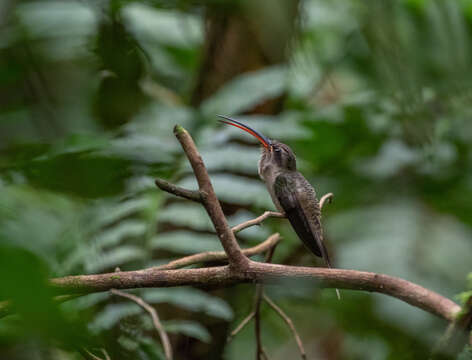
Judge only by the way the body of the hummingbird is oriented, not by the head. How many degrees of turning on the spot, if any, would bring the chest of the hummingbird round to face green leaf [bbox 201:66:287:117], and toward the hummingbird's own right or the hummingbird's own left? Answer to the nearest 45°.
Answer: approximately 90° to the hummingbird's own right

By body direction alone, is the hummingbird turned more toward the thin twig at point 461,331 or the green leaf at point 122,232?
the green leaf

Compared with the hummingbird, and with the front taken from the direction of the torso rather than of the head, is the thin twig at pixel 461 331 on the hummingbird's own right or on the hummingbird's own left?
on the hummingbird's own left

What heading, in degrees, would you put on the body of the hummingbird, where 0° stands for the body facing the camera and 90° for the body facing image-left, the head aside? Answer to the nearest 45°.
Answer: approximately 90°

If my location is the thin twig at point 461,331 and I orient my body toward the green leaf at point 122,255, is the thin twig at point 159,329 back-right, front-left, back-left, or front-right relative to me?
front-left

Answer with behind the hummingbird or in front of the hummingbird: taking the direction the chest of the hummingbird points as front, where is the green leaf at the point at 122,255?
in front
